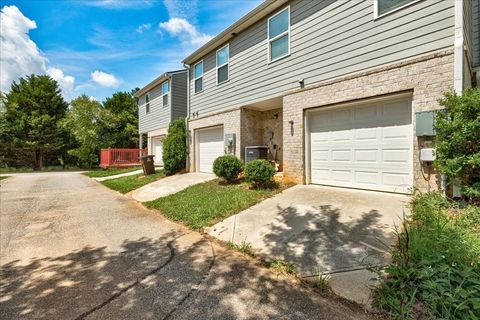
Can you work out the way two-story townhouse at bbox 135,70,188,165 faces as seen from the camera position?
facing the viewer and to the left of the viewer

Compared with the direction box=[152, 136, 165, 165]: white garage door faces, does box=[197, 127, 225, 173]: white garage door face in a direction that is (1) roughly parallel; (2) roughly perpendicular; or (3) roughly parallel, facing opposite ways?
roughly parallel

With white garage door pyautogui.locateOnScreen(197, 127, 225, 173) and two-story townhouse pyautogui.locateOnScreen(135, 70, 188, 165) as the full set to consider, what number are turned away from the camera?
0

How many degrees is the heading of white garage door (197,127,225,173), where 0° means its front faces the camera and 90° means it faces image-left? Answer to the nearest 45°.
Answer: approximately 45°

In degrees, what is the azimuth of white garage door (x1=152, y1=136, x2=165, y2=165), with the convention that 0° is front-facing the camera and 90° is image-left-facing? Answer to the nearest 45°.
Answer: approximately 45°

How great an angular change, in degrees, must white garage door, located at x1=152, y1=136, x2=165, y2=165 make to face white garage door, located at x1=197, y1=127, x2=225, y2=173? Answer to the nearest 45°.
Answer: approximately 45° to its left

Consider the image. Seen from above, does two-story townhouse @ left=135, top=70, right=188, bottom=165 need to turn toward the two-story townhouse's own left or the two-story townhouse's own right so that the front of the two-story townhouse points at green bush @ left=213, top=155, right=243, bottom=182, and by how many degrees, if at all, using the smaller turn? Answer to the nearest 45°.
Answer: approximately 45° to the two-story townhouse's own left

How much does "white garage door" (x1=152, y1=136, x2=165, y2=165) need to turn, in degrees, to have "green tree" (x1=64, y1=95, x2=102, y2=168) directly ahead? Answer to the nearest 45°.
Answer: approximately 90° to its right

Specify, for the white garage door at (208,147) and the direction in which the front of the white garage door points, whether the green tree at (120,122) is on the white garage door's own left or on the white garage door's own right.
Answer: on the white garage door's own right
